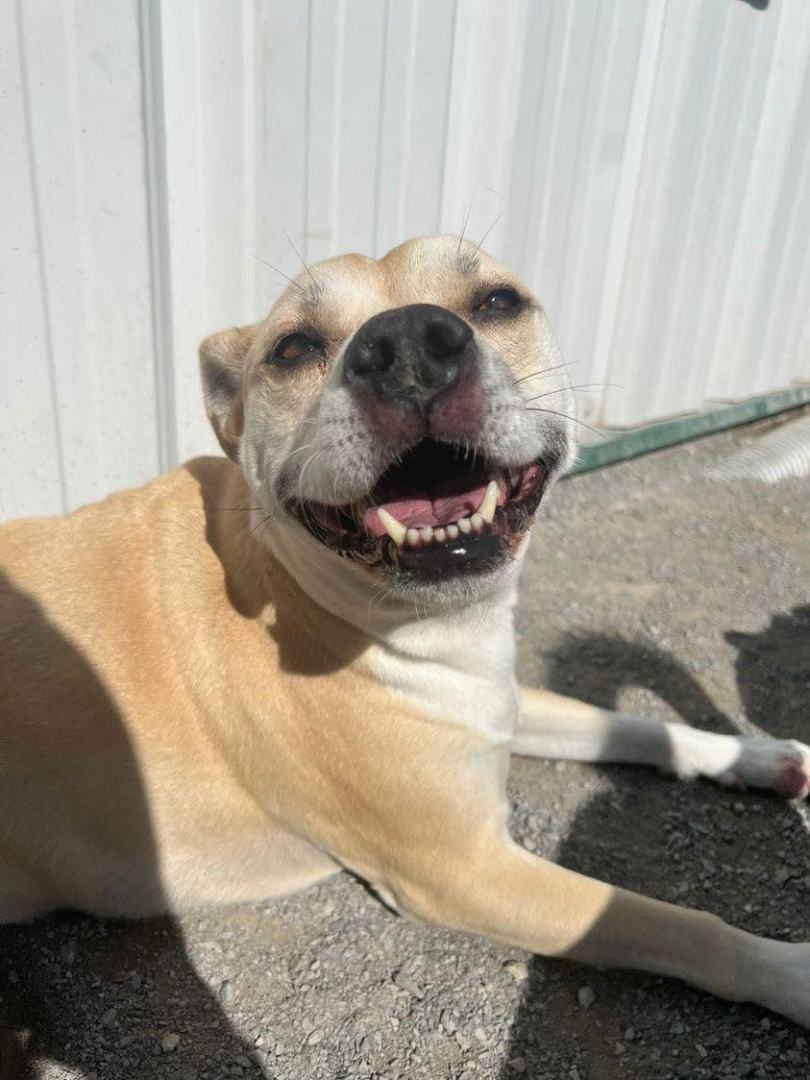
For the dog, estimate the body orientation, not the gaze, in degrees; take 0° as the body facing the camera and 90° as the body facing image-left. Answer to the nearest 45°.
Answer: approximately 270°
